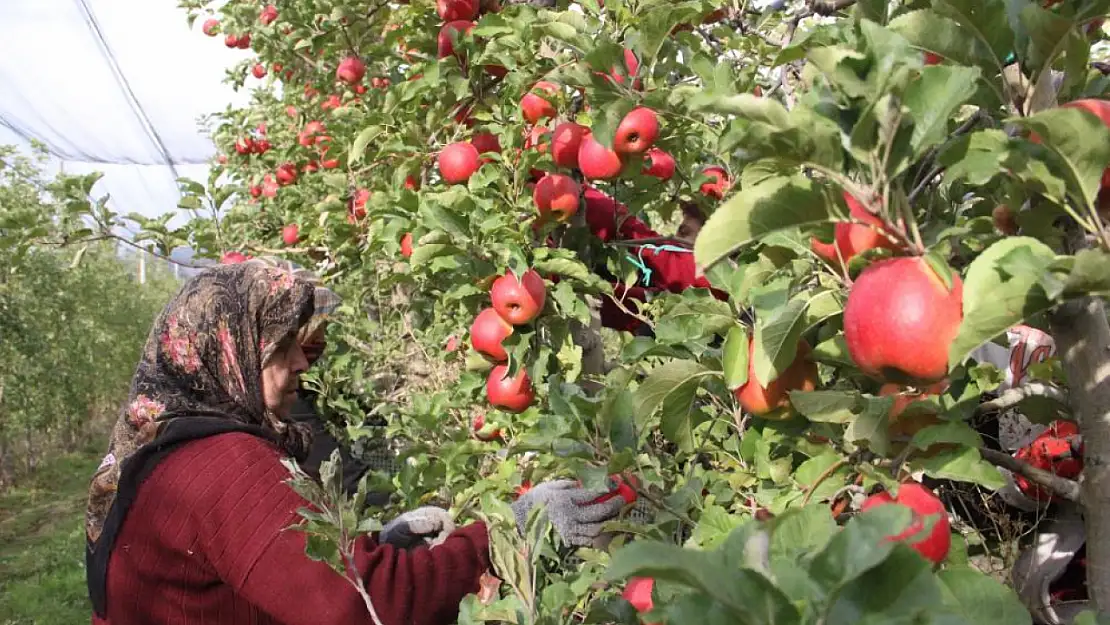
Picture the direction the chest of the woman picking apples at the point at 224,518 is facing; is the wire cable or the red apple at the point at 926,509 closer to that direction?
the red apple

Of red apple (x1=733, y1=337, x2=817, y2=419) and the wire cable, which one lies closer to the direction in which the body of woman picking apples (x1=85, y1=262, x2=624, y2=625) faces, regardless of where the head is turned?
the red apple

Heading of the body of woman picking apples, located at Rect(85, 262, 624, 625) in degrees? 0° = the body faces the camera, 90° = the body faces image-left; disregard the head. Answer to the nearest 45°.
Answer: approximately 270°

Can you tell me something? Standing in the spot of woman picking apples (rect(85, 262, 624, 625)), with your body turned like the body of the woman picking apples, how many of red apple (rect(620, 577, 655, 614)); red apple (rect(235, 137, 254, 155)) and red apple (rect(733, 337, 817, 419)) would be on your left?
1

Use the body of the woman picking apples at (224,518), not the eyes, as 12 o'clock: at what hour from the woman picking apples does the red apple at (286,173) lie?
The red apple is roughly at 9 o'clock from the woman picking apples.

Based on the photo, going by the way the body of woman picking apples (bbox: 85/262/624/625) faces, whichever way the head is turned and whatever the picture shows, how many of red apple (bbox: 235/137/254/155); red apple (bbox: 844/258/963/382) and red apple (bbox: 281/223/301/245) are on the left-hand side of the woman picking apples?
2

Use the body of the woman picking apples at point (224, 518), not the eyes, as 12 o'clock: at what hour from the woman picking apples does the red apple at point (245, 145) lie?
The red apple is roughly at 9 o'clock from the woman picking apples.

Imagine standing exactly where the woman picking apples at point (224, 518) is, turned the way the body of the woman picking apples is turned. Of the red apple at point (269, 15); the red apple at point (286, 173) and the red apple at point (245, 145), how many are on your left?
3

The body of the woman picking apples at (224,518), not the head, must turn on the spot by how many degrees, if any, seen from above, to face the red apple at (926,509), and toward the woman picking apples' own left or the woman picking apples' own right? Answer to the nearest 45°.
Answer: approximately 45° to the woman picking apples' own right

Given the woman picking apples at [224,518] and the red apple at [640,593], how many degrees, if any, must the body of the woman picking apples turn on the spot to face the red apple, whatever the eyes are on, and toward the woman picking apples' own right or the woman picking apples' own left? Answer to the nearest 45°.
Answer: approximately 45° to the woman picking apples' own right
